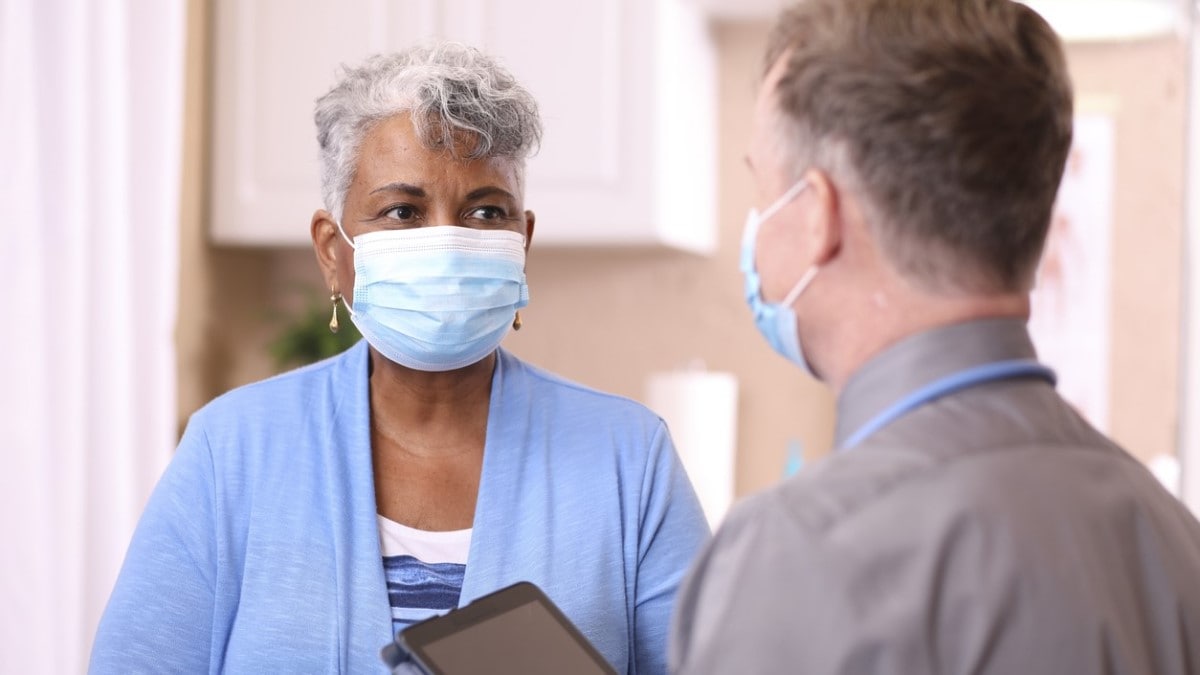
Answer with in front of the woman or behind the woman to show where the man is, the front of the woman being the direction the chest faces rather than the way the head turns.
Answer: in front

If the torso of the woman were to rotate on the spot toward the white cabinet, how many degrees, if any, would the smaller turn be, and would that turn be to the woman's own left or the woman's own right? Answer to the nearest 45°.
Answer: approximately 180°

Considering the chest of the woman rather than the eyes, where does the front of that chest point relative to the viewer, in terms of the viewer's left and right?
facing the viewer

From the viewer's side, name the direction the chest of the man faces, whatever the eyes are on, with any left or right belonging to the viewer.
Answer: facing away from the viewer and to the left of the viewer

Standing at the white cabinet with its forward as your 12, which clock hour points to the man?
The man is roughly at 12 o'clock from the white cabinet.

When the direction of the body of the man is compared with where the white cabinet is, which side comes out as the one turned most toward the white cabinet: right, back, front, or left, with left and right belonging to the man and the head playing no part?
front

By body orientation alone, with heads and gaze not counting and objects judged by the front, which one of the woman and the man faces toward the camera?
the woman

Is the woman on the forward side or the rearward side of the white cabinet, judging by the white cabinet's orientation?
on the forward side

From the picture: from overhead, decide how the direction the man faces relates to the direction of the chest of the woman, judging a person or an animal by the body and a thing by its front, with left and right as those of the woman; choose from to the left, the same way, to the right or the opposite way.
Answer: the opposite way

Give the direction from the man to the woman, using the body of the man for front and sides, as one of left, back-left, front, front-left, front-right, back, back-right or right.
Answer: front

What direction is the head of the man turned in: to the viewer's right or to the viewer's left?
to the viewer's left

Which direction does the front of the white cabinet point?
toward the camera

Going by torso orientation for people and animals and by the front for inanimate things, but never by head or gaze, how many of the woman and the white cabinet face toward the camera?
2

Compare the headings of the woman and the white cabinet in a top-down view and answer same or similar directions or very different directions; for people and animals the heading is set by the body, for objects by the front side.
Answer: same or similar directions

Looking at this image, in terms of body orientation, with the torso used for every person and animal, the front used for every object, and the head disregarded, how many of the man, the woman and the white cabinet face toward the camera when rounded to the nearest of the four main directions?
2
